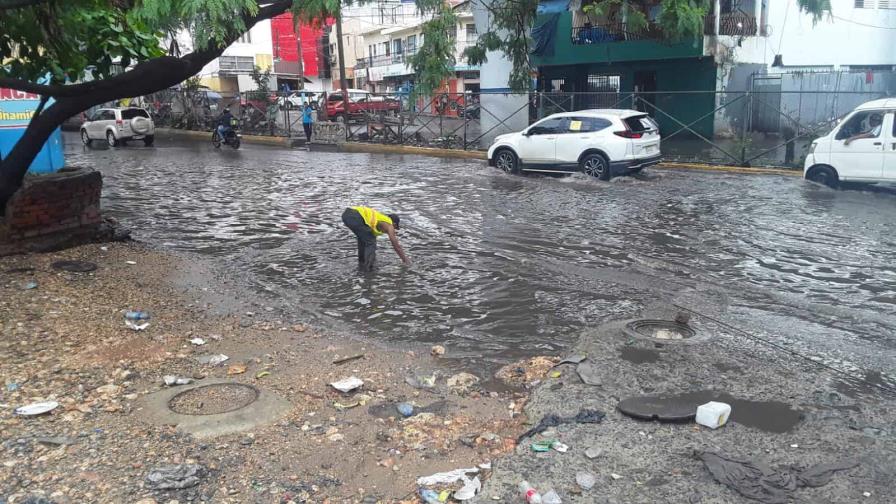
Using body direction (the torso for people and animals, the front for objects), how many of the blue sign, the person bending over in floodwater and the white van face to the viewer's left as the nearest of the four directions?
1

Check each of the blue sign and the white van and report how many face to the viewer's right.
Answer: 0

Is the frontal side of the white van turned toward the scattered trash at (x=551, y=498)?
no

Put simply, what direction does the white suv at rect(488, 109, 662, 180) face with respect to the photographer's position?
facing away from the viewer and to the left of the viewer

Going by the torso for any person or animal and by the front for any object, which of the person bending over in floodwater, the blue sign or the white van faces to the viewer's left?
the white van

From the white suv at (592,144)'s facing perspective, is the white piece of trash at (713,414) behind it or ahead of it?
behind

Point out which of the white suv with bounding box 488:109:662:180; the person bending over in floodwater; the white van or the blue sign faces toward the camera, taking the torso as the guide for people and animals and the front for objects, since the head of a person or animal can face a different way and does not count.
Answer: the blue sign

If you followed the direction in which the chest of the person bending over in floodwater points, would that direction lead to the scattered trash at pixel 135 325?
no

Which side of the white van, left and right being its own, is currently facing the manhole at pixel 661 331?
left

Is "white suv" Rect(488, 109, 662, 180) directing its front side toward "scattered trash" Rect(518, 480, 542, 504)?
no

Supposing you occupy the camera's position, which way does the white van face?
facing to the left of the viewer

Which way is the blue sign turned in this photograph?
toward the camera

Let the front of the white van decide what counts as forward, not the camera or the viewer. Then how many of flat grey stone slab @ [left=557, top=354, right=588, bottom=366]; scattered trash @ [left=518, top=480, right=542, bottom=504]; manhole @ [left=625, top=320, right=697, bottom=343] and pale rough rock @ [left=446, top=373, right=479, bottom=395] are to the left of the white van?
4

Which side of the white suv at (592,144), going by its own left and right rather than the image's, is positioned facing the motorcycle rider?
front
